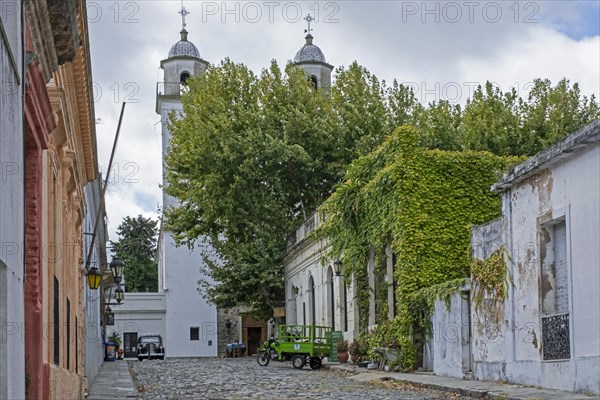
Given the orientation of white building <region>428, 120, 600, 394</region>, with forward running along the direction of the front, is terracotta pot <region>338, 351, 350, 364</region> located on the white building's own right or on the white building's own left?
on the white building's own right

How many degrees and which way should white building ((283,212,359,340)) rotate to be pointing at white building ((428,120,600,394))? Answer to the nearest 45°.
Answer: approximately 45° to its left

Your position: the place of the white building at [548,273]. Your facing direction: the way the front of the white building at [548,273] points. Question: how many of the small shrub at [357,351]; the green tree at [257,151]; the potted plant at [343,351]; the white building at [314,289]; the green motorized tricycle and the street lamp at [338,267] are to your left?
0

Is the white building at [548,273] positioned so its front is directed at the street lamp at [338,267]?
no

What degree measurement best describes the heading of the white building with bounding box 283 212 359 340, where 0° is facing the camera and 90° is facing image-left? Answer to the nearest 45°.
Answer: approximately 45°

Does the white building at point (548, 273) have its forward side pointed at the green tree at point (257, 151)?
no

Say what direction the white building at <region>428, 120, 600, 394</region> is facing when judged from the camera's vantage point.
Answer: facing the viewer and to the left of the viewer

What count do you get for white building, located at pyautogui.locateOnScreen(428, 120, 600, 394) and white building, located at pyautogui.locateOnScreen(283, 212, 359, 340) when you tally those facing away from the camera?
0

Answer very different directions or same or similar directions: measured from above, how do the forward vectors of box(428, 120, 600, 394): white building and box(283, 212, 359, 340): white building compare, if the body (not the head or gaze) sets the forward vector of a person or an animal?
same or similar directions

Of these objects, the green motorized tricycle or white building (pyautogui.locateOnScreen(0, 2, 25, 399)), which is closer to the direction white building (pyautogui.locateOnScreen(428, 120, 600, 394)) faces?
the white building

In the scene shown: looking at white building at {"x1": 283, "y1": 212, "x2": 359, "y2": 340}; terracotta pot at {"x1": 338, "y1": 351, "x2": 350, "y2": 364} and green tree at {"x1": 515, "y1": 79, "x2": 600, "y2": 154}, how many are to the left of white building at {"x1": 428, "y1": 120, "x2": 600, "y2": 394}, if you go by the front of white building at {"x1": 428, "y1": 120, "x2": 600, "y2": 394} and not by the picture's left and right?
0

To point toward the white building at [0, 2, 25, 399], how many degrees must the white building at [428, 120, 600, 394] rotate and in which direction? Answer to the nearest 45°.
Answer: approximately 45° to its left

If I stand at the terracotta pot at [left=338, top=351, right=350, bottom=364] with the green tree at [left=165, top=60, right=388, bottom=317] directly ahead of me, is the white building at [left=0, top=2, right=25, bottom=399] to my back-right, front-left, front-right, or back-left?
back-left
